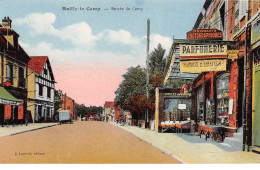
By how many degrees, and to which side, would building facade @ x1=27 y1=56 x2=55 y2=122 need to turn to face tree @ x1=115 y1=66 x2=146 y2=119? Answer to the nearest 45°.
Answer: approximately 45° to its left

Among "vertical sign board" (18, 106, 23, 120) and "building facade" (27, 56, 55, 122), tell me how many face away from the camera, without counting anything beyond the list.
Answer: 0

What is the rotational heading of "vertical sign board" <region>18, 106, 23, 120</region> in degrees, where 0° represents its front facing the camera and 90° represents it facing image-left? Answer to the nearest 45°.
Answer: approximately 0°

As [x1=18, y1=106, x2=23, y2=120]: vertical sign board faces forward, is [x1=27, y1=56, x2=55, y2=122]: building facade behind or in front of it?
behind

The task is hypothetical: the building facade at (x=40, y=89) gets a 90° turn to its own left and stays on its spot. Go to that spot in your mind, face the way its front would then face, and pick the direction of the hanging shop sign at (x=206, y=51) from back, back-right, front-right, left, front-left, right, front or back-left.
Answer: back-right

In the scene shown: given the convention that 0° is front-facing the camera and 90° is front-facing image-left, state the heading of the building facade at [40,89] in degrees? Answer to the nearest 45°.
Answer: approximately 315°
